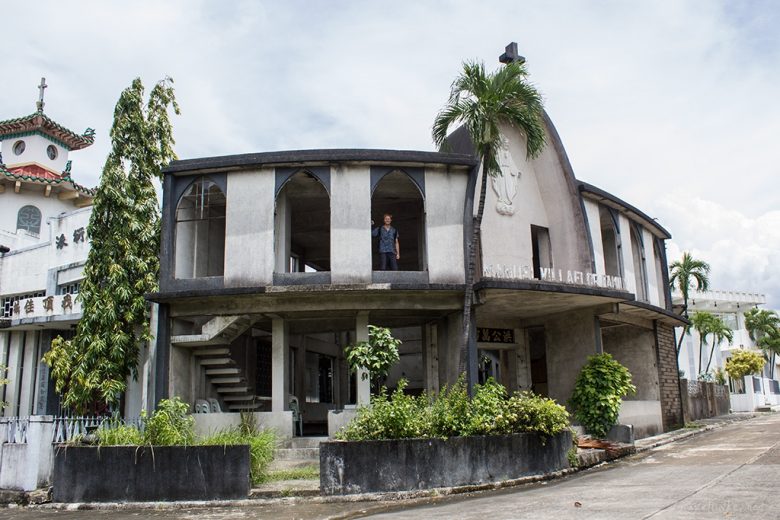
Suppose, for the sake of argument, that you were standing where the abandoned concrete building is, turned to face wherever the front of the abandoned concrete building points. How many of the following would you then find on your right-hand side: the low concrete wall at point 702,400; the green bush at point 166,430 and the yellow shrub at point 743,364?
1

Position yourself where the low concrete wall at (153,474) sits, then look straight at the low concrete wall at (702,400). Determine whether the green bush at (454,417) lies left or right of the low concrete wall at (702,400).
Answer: right

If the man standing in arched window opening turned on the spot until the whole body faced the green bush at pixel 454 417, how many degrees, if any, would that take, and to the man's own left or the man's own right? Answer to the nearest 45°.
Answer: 0° — they already face it

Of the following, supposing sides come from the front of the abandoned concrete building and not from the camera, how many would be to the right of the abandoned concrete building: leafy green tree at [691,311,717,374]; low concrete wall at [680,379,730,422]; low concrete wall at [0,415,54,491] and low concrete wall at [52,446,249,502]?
2

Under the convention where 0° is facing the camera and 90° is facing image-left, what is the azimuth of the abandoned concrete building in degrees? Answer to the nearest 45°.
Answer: approximately 315°

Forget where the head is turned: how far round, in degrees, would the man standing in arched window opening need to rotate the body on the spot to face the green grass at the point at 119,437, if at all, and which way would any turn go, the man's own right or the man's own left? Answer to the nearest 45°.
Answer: approximately 45° to the man's own right

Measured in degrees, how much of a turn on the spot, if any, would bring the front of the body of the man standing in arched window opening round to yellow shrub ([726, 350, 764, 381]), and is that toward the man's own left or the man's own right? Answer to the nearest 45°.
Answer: approximately 135° to the man's own left

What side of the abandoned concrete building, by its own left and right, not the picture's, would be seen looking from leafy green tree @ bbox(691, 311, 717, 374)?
left

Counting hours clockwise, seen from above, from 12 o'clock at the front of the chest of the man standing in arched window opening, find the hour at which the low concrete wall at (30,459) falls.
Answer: The low concrete wall is roughly at 2 o'clock from the man standing in arched window opening.

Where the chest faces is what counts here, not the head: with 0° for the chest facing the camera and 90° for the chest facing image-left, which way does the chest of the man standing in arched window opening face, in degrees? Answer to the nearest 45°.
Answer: approximately 0°

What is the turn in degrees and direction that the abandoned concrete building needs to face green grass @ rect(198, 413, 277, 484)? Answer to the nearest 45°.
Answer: approximately 90° to its right

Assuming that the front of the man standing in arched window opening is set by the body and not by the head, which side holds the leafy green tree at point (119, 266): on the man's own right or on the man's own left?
on the man's own right
